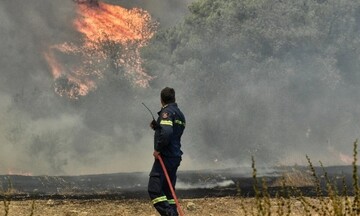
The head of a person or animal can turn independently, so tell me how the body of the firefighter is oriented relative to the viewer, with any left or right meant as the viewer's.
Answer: facing away from the viewer and to the left of the viewer
